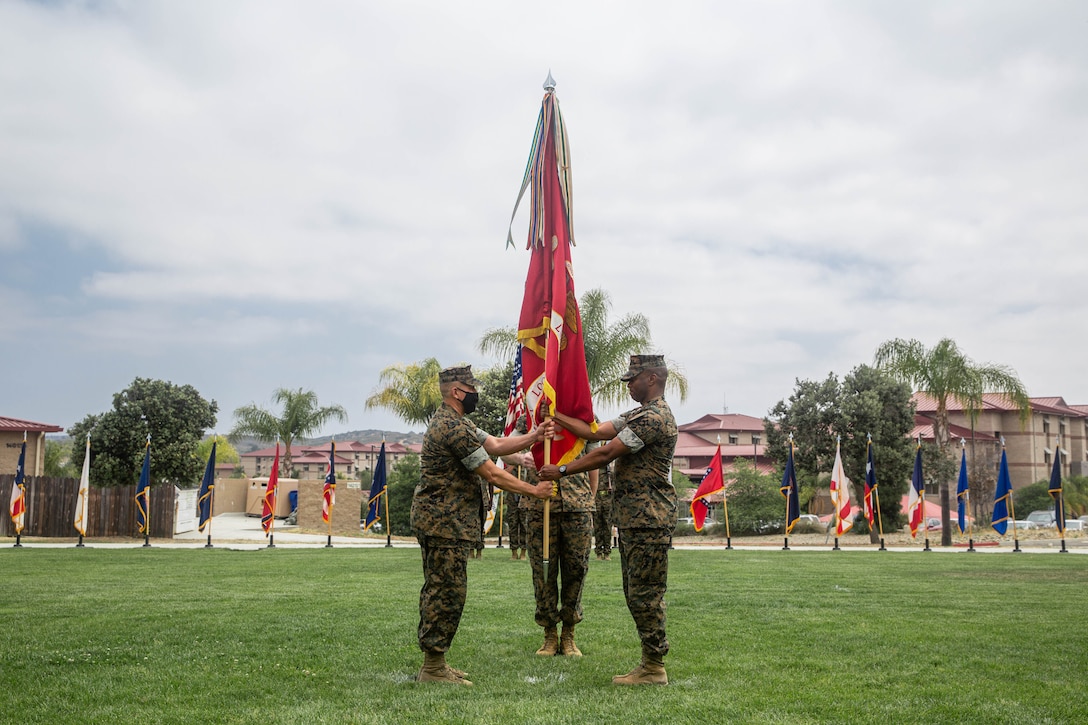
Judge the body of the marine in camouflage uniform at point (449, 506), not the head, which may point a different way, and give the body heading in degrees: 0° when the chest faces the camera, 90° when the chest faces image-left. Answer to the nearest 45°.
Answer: approximately 270°

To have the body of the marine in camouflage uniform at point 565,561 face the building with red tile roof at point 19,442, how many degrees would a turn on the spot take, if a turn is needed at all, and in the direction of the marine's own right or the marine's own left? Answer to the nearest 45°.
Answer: approximately 135° to the marine's own right

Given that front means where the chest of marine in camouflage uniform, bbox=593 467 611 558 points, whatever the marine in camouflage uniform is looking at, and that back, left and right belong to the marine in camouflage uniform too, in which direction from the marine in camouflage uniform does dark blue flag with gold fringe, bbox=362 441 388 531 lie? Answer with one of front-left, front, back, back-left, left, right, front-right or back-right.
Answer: back-right

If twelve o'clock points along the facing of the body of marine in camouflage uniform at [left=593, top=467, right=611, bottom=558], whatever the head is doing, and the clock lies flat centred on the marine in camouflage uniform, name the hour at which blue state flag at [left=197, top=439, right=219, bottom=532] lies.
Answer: The blue state flag is roughly at 4 o'clock from the marine in camouflage uniform.

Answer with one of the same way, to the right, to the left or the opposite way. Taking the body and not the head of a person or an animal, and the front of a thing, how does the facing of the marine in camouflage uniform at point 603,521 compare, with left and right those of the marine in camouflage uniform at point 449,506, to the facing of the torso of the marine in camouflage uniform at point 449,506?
to the right

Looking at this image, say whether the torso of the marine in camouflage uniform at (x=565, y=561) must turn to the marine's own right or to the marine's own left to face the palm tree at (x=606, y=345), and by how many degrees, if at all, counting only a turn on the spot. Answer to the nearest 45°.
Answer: approximately 180°

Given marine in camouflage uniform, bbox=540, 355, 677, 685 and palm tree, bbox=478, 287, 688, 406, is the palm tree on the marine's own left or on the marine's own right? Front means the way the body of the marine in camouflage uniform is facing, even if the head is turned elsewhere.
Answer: on the marine's own right

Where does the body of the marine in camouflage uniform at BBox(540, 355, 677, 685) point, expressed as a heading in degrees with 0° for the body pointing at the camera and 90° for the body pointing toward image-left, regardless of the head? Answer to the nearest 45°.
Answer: approximately 90°

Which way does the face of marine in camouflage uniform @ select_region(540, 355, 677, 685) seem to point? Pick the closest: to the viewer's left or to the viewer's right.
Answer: to the viewer's left

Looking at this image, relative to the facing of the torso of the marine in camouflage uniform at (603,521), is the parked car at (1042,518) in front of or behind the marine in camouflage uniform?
behind

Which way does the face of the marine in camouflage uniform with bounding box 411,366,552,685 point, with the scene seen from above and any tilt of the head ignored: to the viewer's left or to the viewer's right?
to the viewer's right
